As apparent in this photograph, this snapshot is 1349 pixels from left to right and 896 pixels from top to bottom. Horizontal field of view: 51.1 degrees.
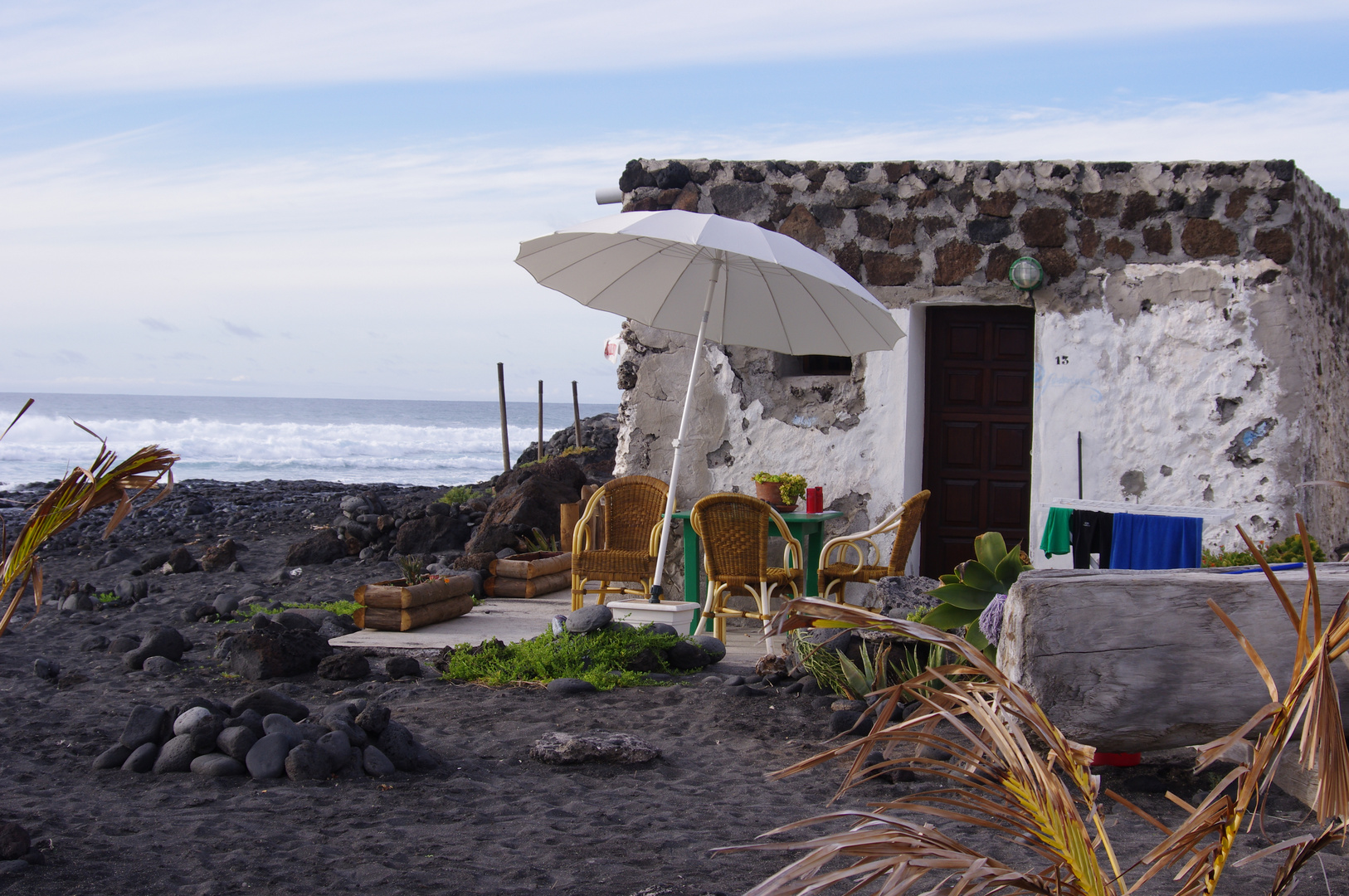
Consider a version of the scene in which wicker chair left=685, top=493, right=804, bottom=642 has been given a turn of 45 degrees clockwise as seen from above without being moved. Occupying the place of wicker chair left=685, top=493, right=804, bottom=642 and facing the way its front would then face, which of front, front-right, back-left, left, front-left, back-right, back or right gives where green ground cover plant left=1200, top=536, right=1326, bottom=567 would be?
front

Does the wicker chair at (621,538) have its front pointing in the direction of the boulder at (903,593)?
no

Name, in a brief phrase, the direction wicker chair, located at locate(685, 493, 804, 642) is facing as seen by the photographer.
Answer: facing away from the viewer and to the right of the viewer

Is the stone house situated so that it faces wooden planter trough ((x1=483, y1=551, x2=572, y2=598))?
no

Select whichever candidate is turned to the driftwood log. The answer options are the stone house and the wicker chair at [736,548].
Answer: the stone house

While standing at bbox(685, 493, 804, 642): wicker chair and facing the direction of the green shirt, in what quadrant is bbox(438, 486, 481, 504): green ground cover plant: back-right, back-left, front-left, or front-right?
back-left

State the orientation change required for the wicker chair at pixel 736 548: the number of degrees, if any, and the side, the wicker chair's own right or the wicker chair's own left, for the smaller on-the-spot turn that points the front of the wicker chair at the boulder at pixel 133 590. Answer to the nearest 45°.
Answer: approximately 90° to the wicker chair's own left

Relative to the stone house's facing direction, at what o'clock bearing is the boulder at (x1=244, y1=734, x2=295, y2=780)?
The boulder is roughly at 1 o'clock from the stone house.

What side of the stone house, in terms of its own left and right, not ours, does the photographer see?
front

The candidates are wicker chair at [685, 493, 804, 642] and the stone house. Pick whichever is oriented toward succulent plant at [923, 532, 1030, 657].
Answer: the stone house

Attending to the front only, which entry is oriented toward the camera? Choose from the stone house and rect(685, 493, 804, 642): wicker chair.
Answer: the stone house

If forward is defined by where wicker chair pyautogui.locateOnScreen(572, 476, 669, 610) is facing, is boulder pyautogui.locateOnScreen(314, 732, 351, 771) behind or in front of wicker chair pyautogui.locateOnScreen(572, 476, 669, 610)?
in front

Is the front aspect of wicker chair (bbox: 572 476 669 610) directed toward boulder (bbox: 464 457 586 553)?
no

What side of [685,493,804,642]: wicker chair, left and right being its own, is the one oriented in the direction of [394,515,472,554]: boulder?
left
